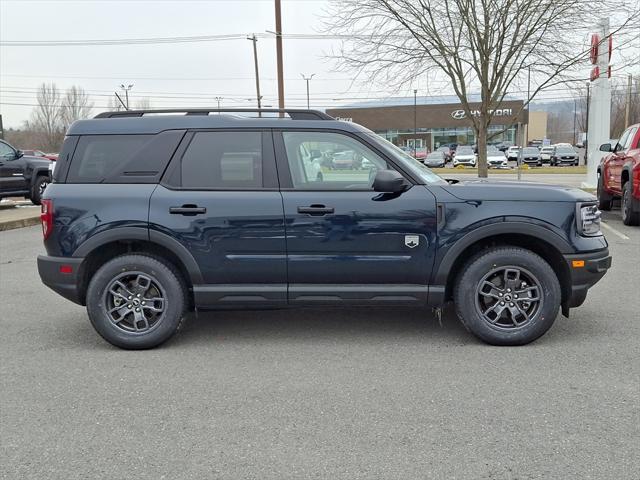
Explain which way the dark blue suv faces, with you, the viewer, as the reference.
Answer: facing to the right of the viewer

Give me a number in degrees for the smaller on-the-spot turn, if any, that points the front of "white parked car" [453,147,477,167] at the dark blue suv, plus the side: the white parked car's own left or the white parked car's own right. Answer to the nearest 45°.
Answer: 0° — it already faces it

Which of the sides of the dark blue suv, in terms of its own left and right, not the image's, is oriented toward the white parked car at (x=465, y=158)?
left

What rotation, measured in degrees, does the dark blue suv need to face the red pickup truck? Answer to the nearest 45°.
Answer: approximately 45° to its left

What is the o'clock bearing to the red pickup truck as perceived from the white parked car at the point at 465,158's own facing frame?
The red pickup truck is roughly at 12 o'clock from the white parked car.

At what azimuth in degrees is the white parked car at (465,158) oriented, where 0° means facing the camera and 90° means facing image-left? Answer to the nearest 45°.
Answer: approximately 0°

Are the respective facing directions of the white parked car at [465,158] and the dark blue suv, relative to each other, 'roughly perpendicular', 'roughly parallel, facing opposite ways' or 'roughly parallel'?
roughly perpendicular

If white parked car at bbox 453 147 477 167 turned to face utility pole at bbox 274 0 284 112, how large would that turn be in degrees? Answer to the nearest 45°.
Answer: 0° — it already faces it

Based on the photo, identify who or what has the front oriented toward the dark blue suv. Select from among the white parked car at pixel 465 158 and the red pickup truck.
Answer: the white parked car
